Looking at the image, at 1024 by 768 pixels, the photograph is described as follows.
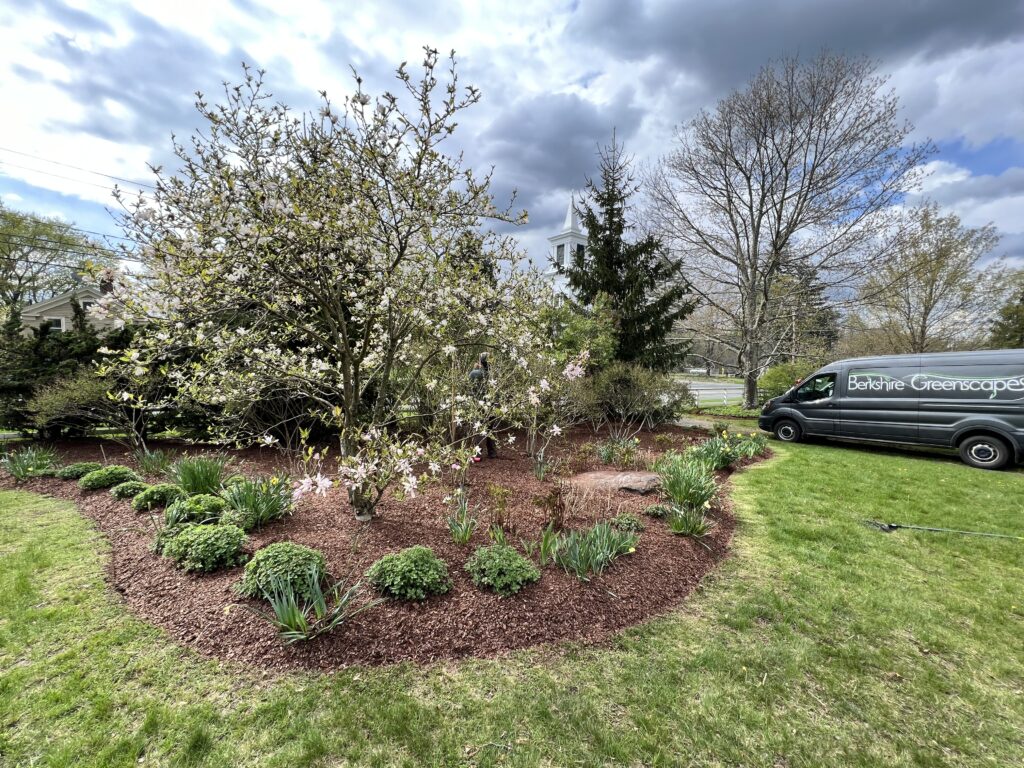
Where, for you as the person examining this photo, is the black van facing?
facing to the left of the viewer

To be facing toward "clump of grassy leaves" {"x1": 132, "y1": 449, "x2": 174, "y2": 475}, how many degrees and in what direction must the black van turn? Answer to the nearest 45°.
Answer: approximately 45° to its left

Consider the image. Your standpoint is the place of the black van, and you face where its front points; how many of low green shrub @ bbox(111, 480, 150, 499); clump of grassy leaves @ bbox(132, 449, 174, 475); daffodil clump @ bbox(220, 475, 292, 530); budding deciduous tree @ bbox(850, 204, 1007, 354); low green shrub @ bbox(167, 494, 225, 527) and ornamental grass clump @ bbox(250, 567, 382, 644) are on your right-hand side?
1

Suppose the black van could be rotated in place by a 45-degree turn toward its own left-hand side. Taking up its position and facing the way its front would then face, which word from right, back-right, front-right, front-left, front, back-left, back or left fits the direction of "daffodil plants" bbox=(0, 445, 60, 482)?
front

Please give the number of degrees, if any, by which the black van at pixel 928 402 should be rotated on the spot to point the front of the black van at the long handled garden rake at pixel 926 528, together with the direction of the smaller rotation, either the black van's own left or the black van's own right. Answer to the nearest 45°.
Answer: approximately 90° to the black van's own left

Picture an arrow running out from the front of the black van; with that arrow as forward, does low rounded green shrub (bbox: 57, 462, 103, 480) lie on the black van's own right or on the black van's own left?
on the black van's own left

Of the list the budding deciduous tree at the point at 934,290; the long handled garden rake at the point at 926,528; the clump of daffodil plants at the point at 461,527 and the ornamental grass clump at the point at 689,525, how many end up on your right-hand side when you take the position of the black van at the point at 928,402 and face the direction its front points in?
1

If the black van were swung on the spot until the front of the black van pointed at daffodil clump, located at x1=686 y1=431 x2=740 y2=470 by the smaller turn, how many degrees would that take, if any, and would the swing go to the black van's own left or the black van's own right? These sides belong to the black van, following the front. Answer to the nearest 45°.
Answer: approximately 45° to the black van's own left

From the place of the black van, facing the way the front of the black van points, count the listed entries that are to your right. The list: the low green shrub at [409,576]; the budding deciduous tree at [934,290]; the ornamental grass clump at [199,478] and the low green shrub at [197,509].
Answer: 1

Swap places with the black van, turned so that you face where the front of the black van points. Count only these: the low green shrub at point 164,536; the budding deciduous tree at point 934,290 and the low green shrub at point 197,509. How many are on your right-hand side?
1

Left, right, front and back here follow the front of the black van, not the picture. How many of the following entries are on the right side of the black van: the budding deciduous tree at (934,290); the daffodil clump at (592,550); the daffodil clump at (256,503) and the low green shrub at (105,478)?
1

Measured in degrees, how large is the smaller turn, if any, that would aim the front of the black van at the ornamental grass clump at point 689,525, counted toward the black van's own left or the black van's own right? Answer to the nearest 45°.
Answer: approximately 90° to the black van's own left

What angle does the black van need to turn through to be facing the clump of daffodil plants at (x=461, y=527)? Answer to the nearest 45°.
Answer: approximately 90° to its left

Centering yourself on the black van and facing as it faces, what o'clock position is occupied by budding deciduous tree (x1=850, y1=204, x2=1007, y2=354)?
The budding deciduous tree is roughly at 3 o'clock from the black van.

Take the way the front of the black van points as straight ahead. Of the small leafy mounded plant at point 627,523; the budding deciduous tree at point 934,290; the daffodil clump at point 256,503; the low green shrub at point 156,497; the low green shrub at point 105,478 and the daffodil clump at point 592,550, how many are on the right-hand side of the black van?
1

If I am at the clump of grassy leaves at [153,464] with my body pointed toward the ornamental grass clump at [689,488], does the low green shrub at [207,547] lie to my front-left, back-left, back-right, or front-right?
front-right

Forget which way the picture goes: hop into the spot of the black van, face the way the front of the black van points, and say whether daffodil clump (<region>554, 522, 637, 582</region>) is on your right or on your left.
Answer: on your left
